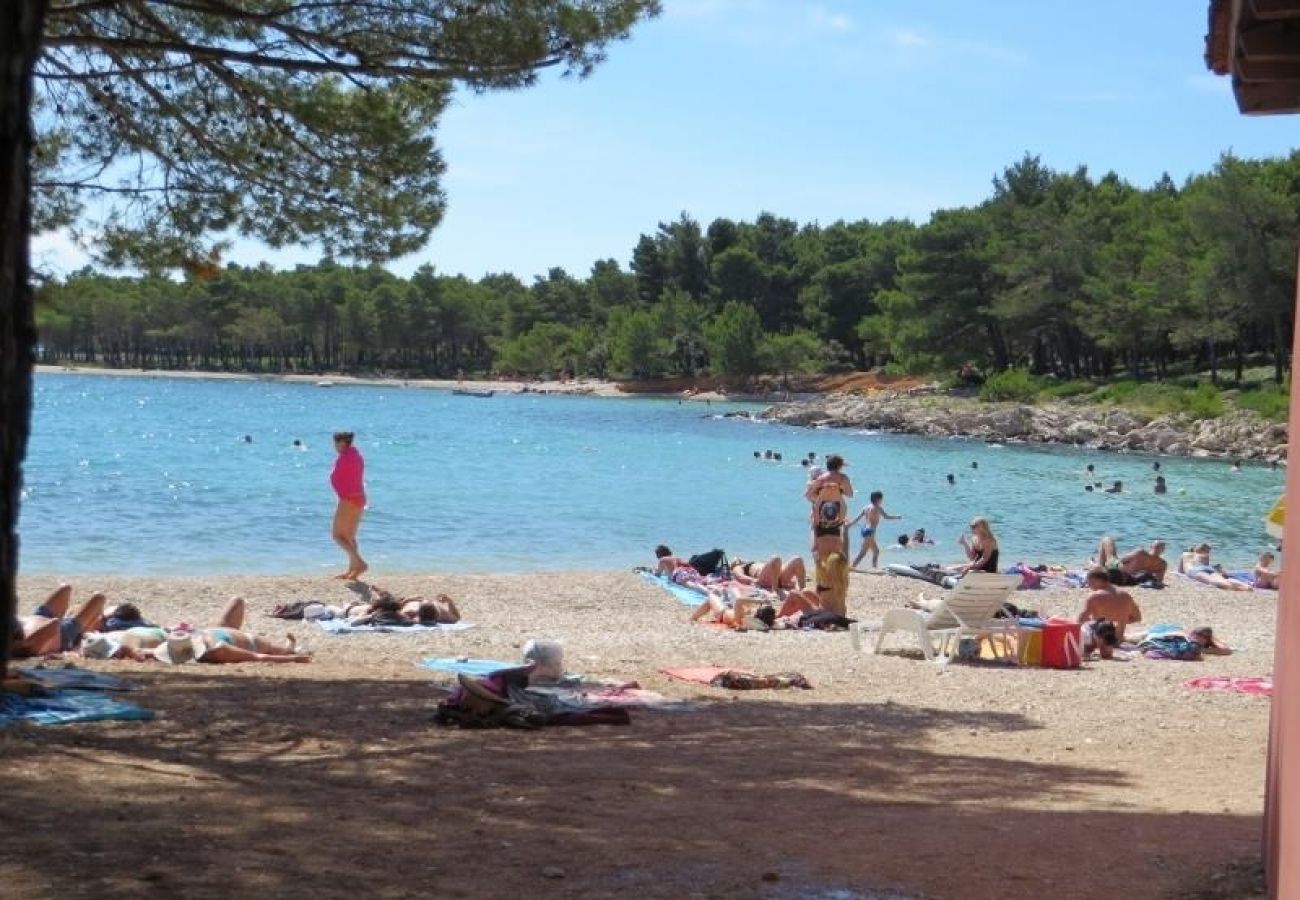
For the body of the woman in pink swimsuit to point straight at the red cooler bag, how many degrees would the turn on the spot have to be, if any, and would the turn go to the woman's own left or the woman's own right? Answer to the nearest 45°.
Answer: approximately 135° to the woman's own left

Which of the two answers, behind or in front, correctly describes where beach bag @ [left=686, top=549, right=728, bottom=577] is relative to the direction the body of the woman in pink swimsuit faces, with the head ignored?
behind

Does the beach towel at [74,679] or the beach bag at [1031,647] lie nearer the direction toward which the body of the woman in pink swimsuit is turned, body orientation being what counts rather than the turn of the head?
the beach towel

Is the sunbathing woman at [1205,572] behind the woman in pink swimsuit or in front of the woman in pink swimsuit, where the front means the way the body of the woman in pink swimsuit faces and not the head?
behind

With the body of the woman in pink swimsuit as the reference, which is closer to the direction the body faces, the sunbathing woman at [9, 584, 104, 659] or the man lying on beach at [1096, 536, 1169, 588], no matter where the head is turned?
the sunbathing woman
